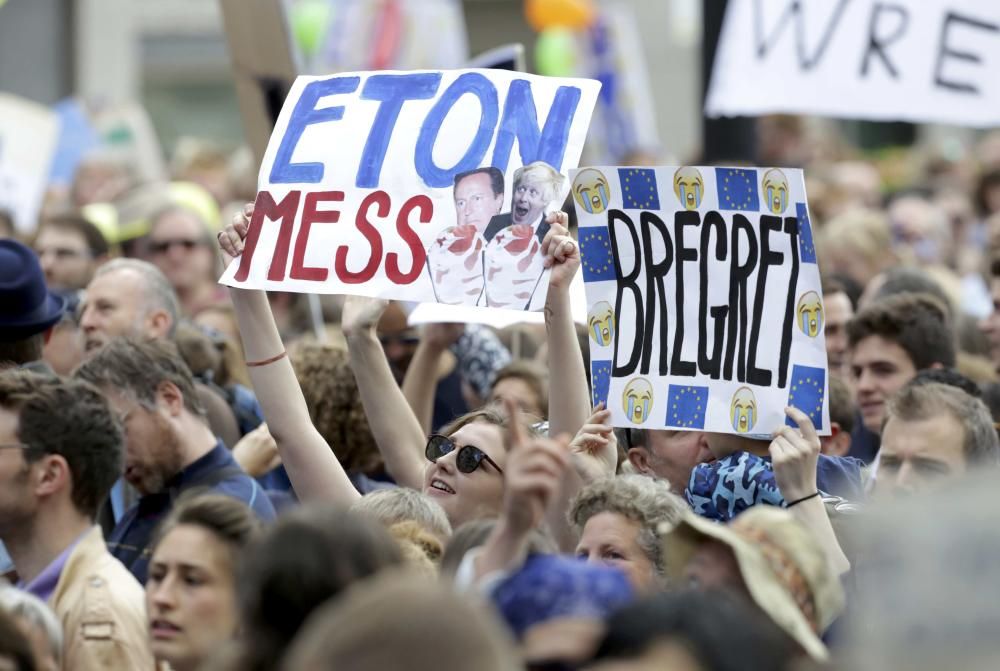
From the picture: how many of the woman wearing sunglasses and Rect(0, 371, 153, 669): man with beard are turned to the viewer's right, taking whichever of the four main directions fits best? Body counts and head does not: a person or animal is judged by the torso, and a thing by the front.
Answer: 0

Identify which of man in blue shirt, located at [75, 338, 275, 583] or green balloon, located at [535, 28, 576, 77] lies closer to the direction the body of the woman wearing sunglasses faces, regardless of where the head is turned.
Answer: the man in blue shirt

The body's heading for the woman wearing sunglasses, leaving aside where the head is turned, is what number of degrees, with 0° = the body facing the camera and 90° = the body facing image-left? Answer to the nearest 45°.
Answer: approximately 45°

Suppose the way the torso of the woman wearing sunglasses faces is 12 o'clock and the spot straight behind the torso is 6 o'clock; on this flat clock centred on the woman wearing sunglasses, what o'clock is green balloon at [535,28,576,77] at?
The green balloon is roughly at 5 o'clock from the woman wearing sunglasses.

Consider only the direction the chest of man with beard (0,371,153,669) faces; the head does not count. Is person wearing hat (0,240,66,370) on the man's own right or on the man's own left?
on the man's own right

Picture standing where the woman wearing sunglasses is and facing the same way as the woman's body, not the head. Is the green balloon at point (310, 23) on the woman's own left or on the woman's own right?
on the woman's own right

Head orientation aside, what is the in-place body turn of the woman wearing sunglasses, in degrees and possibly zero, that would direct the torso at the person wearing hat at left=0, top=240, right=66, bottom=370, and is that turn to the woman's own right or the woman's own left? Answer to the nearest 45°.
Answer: approximately 90° to the woman's own right
